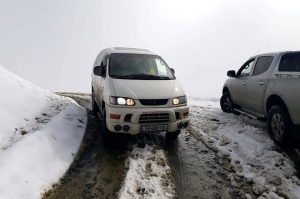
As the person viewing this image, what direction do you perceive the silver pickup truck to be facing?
facing away from the viewer and to the left of the viewer

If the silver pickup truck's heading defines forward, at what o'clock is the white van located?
The white van is roughly at 9 o'clock from the silver pickup truck.
